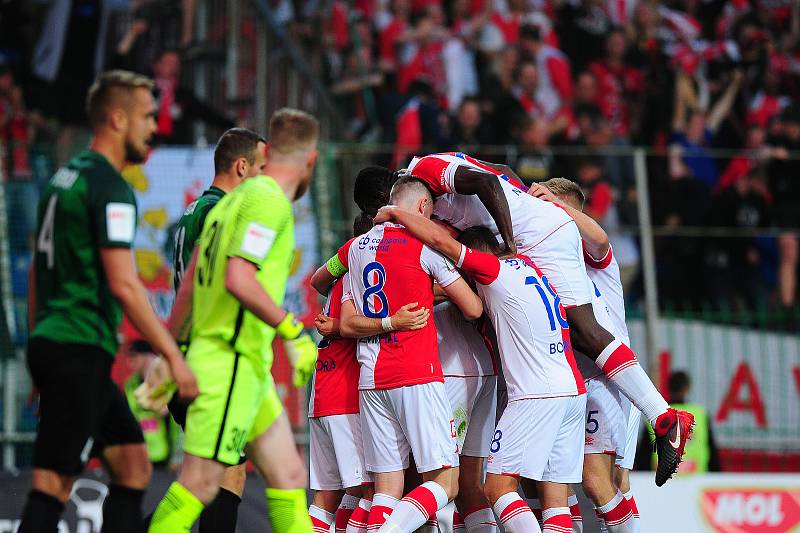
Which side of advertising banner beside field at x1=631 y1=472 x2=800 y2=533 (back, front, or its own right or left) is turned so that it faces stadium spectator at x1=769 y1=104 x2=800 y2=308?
back

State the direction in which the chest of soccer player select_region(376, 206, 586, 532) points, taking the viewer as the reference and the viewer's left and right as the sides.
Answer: facing away from the viewer and to the left of the viewer

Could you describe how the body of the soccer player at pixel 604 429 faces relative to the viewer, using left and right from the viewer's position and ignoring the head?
facing to the left of the viewer

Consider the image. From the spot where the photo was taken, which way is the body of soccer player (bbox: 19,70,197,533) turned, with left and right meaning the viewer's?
facing away from the viewer and to the right of the viewer

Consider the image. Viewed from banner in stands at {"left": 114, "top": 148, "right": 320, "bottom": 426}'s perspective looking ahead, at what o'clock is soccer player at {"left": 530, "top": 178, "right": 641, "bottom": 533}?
The soccer player is roughly at 11 o'clock from the banner in stands.

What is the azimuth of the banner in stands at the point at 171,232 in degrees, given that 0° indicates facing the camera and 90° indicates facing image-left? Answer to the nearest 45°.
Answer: approximately 0°

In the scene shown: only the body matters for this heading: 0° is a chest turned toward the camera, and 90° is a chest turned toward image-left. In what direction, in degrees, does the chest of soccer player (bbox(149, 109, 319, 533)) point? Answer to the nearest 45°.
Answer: approximately 225°

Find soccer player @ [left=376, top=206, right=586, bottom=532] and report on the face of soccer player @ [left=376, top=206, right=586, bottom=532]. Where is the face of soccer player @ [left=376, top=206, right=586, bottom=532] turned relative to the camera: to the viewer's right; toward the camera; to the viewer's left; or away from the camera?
away from the camera
